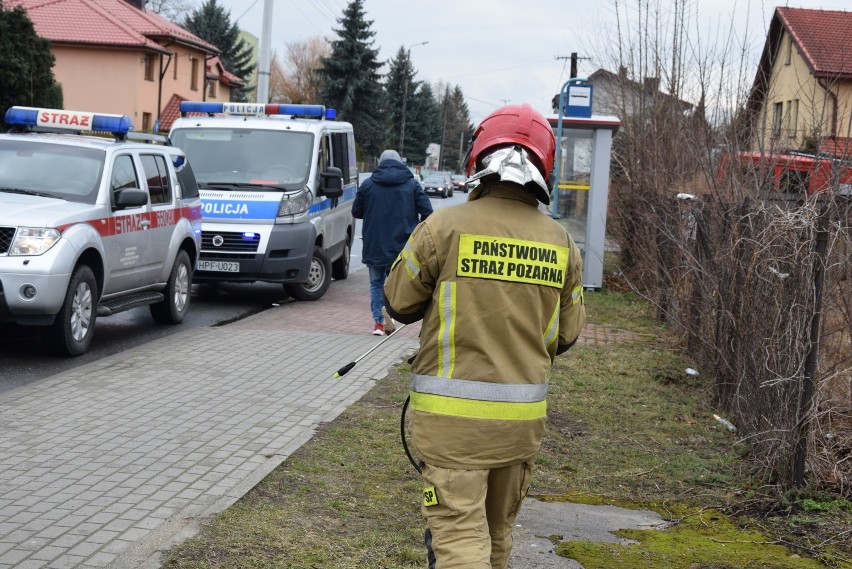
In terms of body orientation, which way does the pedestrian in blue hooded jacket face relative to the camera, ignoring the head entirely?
away from the camera

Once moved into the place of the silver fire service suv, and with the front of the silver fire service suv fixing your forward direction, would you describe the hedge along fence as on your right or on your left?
on your left

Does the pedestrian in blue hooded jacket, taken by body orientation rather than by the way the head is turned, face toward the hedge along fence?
no

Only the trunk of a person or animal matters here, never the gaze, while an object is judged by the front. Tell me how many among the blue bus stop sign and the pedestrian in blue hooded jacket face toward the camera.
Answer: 1

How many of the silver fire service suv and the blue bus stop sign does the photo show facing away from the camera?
0

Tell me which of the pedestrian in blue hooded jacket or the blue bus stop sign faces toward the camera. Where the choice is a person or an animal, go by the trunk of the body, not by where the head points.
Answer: the blue bus stop sign

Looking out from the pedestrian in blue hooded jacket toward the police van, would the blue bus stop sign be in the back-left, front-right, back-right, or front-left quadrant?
front-right

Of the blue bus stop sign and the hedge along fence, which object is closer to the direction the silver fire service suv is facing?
the hedge along fence

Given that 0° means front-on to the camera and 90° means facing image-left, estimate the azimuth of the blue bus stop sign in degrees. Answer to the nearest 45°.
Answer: approximately 0°

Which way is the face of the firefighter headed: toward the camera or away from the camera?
away from the camera

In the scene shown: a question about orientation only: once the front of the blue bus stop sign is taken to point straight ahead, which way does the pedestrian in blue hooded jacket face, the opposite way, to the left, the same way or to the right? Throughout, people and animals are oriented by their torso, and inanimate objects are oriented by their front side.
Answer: the opposite way

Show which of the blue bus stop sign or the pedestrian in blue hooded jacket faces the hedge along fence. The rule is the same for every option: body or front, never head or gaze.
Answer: the blue bus stop sign

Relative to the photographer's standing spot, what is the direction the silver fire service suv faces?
facing the viewer and to the left of the viewer

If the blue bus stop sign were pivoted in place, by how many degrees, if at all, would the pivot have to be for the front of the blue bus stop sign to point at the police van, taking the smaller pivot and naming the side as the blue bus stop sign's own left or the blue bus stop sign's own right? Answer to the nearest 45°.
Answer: approximately 45° to the blue bus stop sign's own right

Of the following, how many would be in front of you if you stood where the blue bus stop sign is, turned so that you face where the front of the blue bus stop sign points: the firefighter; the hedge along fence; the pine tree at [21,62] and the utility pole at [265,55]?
2

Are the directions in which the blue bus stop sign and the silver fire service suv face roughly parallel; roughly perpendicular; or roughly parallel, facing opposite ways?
roughly parallel

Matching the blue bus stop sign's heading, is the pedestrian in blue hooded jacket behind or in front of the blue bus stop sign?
in front

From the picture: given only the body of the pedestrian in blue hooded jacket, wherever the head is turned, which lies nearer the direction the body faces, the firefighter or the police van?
the police van
